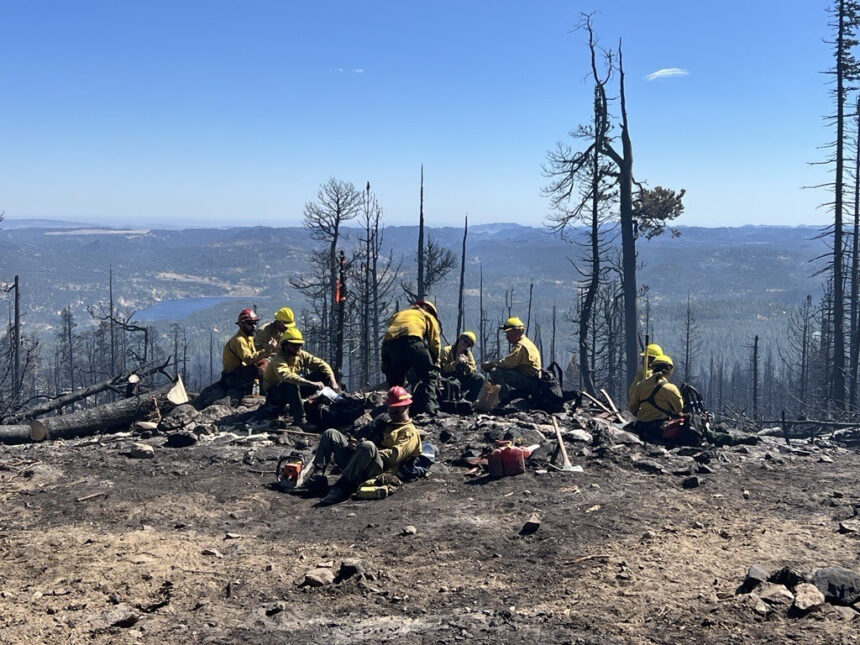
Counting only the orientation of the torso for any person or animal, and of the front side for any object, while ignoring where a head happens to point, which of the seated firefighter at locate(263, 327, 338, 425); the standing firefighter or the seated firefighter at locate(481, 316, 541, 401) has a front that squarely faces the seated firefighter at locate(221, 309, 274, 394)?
the seated firefighter at locate(481, 316, 541, 401)

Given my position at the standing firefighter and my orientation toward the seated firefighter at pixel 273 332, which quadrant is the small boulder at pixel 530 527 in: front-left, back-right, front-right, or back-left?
back-left

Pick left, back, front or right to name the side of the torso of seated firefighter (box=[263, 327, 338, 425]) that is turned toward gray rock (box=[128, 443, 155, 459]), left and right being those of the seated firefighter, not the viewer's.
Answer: right

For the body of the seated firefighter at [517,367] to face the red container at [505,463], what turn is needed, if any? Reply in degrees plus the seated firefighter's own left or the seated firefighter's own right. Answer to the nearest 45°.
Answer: approximately 90° to the seated firefighter's own left

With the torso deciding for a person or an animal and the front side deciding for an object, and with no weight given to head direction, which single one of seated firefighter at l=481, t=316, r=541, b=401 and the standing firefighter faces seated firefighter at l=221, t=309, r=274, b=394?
seated firefighter at l=481, t=316, r=541, b=401

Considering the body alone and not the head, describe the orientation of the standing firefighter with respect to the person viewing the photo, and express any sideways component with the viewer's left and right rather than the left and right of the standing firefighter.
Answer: facing away from the viewer and to the right of the viewer

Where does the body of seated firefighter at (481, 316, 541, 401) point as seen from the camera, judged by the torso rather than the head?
to the viewer's left
